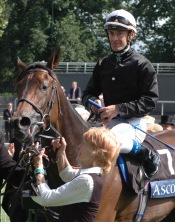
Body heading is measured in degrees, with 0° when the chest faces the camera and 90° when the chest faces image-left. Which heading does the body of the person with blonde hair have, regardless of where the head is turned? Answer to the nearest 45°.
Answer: approximately 90°

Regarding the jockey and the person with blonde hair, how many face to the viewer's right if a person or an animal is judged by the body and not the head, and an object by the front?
0

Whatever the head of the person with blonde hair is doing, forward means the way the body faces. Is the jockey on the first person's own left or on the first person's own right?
on the first person's own right

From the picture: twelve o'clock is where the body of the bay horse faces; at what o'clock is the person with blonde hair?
The person with blonde hair is roughly at 10 o'clock from the bay horse.

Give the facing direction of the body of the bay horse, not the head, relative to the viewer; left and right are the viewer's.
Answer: facing the viewer and to the left of the viewer
